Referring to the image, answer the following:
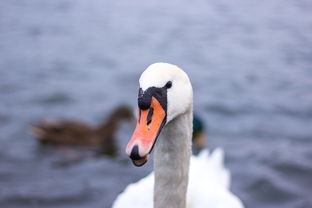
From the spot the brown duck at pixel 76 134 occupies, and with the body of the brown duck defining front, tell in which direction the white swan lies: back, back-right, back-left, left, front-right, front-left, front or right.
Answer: right

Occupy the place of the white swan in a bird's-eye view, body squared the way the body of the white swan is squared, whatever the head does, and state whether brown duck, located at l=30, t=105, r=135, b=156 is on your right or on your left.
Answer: on your right

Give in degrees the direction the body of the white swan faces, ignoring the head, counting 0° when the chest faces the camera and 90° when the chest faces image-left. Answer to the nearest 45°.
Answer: approximately 45°

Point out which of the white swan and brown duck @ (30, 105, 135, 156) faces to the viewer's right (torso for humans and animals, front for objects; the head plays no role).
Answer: the brown duck

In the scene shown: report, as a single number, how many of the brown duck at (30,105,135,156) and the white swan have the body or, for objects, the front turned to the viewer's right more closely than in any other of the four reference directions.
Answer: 1

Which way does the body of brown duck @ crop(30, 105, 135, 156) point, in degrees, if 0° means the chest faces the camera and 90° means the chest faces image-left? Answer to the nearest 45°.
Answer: approximately 270°
